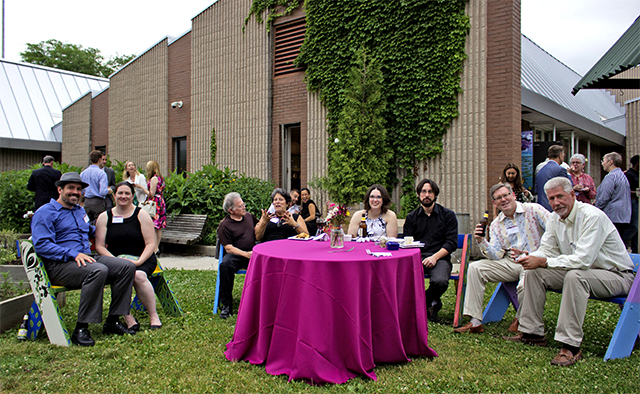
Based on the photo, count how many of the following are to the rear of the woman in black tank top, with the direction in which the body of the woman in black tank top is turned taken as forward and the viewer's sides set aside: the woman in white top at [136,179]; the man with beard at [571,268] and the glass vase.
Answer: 1

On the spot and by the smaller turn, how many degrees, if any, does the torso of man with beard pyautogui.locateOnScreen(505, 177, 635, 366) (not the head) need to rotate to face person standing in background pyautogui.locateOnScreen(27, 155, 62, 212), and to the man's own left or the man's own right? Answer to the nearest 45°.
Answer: approximately 45° to the man's own right

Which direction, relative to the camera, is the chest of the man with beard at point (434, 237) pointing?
toward the camera

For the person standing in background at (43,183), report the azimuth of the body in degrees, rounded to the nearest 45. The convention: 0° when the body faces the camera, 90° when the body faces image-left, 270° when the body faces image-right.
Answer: approximately 180°

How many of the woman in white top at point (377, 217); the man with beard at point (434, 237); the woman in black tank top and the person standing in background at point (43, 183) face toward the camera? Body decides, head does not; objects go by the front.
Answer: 3

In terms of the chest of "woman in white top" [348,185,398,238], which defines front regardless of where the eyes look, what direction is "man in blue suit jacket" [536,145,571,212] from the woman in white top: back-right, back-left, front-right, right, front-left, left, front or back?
back-left

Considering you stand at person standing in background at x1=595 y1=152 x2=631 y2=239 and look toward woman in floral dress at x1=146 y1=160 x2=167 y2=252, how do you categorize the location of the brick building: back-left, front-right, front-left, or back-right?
front-right

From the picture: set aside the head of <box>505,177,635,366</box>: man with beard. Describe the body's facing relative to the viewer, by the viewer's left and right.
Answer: facing the viewer and to the left of the viewer

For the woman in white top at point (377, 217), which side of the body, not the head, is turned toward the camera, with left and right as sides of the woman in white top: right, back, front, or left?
front

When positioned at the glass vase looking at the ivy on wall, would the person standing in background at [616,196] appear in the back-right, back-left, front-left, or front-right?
front-right

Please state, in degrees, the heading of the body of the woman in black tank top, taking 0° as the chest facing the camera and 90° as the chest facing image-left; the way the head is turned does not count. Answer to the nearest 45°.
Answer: approximately 0°

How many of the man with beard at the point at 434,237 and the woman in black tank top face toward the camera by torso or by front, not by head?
2

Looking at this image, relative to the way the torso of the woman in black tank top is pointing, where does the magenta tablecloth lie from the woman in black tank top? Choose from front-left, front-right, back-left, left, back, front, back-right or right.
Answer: front-left

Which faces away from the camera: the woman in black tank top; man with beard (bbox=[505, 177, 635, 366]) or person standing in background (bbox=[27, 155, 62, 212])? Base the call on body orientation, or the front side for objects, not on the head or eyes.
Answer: the person standing in background

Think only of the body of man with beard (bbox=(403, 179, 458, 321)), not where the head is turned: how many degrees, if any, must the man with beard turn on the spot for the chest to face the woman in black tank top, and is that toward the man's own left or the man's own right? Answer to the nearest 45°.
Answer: approximately 90° to the man's own right
